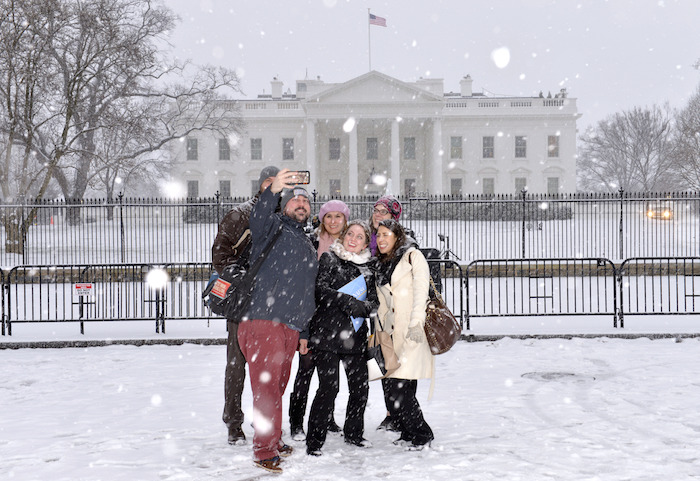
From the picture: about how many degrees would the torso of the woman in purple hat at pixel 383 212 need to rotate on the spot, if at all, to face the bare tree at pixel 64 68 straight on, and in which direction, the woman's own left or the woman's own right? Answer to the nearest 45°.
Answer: approximately 90° to the woman's own right

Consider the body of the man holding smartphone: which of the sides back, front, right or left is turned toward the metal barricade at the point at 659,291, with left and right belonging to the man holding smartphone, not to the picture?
left

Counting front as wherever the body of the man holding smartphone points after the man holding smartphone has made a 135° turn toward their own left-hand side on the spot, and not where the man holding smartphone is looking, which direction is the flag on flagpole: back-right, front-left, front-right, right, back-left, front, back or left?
front

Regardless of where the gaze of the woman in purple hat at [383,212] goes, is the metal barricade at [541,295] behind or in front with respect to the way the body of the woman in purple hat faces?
behind

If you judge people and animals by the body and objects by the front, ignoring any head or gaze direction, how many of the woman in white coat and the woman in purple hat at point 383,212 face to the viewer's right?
0

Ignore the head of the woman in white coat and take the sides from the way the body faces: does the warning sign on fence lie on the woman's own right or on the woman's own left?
on the woman's own right

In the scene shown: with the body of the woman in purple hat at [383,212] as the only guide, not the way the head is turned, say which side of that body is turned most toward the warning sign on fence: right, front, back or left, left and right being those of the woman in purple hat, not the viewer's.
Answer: right

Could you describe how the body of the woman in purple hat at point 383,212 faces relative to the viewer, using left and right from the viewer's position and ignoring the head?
facing the viewer and to the left of the viewer

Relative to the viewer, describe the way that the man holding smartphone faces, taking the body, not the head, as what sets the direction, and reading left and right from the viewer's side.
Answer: facing the viewer and to the right of the viewer

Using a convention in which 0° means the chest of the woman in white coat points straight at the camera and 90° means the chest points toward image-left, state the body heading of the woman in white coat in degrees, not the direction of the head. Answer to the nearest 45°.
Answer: approximately 45°

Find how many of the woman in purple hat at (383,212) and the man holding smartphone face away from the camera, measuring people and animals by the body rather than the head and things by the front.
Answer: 0

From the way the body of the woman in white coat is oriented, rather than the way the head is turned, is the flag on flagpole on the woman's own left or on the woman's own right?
on the woman's own right

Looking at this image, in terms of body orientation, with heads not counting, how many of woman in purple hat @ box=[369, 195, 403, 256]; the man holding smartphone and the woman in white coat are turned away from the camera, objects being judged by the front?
0
